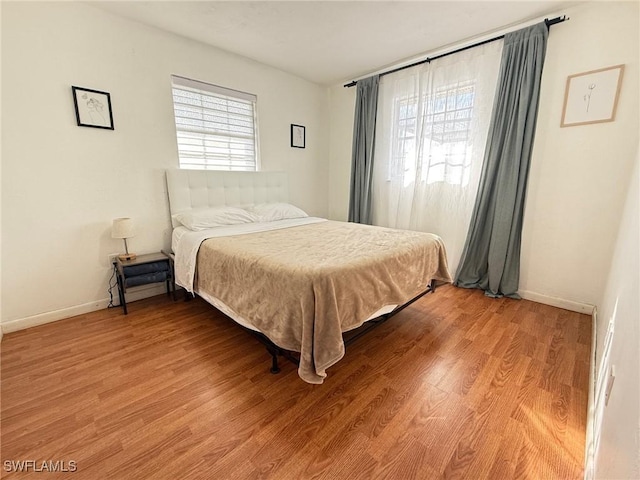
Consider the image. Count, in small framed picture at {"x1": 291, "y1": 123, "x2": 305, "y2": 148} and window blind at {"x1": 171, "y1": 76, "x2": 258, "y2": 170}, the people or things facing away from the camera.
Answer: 0

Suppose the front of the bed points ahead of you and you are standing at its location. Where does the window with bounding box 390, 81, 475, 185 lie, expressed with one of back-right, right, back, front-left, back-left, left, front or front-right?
left

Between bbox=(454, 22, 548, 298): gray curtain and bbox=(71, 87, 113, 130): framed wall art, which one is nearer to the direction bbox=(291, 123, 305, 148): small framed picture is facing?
the gray curtain

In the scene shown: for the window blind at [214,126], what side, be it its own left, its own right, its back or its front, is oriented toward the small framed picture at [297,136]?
left

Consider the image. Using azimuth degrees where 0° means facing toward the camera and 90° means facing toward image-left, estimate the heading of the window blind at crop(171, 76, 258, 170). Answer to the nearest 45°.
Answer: approximately 315°

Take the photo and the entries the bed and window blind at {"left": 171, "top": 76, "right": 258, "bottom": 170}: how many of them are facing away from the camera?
0

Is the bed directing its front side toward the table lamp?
no

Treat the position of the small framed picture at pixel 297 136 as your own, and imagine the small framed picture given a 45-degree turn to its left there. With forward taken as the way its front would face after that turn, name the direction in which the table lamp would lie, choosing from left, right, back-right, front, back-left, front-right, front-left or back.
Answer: back-right

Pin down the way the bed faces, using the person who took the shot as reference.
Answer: facing the viewer and to the right of the viewer

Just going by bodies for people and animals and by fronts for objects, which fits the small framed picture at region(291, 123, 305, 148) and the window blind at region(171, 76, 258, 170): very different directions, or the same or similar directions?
same or similar directions

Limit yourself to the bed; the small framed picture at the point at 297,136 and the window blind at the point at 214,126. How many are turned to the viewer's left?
0

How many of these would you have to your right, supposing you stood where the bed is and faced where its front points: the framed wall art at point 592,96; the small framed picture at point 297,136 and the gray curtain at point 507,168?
0

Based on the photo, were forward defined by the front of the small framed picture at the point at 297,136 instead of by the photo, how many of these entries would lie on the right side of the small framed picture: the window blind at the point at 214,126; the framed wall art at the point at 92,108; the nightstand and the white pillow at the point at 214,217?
4

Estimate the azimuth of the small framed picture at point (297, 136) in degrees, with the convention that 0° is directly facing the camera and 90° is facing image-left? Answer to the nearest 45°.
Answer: approximately 315°

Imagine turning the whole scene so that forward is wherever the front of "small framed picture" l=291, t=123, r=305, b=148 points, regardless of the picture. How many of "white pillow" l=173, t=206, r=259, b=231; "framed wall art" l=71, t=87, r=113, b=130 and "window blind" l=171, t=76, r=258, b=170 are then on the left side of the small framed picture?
0

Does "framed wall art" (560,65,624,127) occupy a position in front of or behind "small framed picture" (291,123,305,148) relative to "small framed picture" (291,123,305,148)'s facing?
in front

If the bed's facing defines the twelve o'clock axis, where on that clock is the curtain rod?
The curtain rod is roughly at 9 o'clock from the bed.

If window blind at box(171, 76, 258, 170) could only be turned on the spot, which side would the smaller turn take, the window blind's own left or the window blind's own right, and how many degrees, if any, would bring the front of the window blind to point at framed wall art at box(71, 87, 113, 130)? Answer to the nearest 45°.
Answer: approximately 90° to the window blind's own right

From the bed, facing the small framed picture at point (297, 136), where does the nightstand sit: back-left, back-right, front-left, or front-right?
front-left

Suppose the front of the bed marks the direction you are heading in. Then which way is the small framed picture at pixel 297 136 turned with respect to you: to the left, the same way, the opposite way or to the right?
the same way
